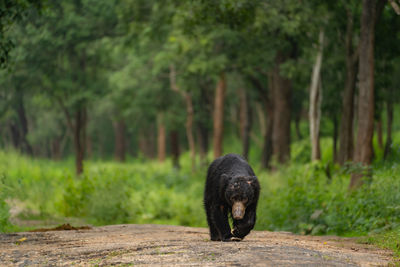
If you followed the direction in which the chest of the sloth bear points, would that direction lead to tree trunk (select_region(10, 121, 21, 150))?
no

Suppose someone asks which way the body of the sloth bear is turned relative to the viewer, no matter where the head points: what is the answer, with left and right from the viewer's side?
facing the viewer
